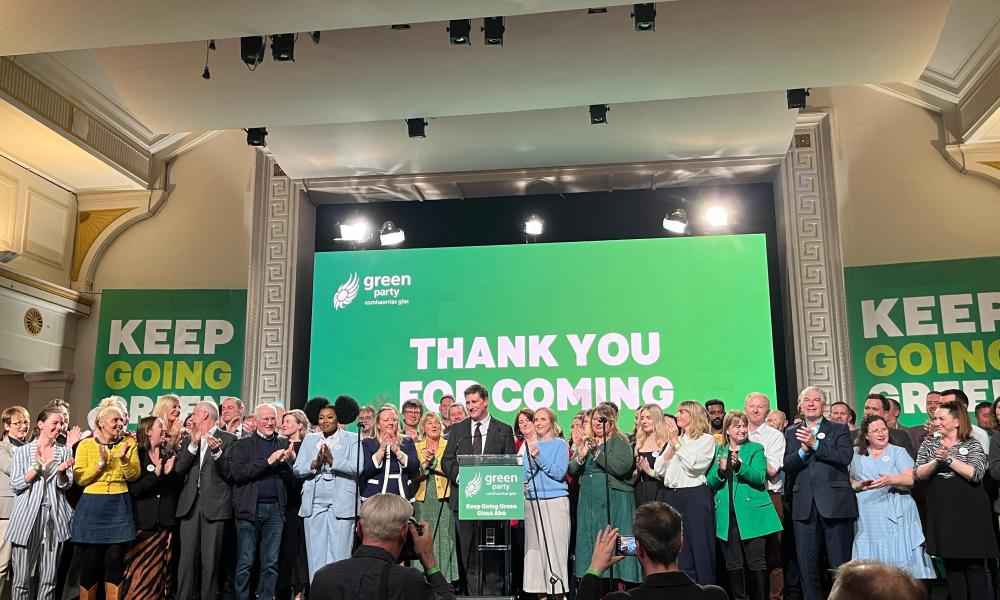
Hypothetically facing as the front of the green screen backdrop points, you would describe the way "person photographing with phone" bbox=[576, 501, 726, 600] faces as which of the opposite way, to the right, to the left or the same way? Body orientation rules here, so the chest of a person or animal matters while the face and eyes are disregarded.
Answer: the opposite way

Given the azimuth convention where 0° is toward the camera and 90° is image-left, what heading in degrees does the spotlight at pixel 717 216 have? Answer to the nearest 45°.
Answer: approximately 0°

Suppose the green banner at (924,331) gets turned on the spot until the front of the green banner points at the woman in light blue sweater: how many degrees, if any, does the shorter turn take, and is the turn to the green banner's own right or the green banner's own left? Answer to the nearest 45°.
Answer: approximately 45° to the green banner's own right

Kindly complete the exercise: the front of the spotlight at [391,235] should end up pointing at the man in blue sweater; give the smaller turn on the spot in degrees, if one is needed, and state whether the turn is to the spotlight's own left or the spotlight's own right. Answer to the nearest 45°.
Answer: approximately 45° to the spotlight's own right

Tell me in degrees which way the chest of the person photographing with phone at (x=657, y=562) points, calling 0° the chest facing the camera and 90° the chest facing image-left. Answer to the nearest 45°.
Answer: approximately 180°

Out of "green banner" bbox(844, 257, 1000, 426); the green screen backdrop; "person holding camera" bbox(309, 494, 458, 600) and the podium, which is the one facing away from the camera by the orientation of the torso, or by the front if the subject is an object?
the person holding camera

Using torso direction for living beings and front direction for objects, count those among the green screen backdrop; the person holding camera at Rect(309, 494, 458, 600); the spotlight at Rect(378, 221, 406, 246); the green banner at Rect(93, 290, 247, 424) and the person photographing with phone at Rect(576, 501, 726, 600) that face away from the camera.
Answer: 2

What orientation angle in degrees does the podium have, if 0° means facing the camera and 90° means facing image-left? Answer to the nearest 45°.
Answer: approximately 0°

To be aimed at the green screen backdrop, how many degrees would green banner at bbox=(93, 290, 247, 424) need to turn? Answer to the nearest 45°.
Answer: approximately 45° to its left

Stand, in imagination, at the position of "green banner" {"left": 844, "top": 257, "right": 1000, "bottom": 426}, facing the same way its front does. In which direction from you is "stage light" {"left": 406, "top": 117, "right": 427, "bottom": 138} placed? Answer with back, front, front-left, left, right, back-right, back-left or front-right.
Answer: front-right

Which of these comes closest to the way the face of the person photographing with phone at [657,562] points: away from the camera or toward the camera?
away from the camera
